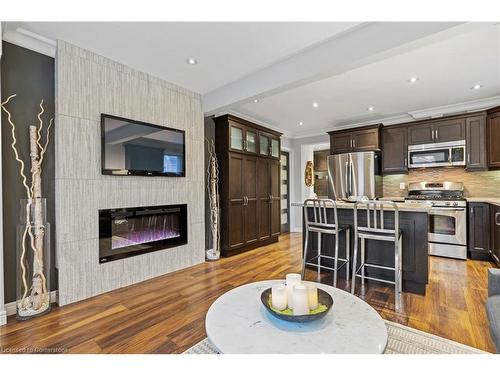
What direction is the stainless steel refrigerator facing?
toward the camera

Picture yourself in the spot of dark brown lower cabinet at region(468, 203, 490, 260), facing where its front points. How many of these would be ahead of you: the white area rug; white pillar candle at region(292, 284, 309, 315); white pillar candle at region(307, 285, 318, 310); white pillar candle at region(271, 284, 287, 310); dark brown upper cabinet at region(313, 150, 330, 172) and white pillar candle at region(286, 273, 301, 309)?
5

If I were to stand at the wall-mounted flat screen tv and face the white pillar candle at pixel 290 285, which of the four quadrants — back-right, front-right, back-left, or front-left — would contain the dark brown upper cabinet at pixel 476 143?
front-left

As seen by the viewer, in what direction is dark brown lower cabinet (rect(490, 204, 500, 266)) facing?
to the viewer's left

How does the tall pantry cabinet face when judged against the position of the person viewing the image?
facing the viewer and to the right of the viewer

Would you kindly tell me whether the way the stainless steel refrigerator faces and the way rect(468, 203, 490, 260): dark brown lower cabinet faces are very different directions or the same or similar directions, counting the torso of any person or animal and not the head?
same or similar directions

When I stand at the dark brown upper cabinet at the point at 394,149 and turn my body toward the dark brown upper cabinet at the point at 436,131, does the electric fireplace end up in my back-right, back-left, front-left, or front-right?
back-right

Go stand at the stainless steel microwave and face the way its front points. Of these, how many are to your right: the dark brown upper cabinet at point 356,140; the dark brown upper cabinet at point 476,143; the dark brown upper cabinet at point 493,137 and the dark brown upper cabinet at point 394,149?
2

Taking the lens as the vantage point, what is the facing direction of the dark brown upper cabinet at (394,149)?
facing the viewer

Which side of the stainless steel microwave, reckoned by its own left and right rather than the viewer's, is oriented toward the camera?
front

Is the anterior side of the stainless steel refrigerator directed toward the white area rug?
yes

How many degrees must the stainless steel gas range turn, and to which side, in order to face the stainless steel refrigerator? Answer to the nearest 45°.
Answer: approximately 90° to its right

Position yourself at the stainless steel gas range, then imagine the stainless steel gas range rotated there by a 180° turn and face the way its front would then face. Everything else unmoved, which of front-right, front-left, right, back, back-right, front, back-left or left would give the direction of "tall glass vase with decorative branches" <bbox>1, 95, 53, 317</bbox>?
back-left

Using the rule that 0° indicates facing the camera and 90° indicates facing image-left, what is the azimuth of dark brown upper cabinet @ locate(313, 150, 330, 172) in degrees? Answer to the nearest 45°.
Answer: approximately 0°
